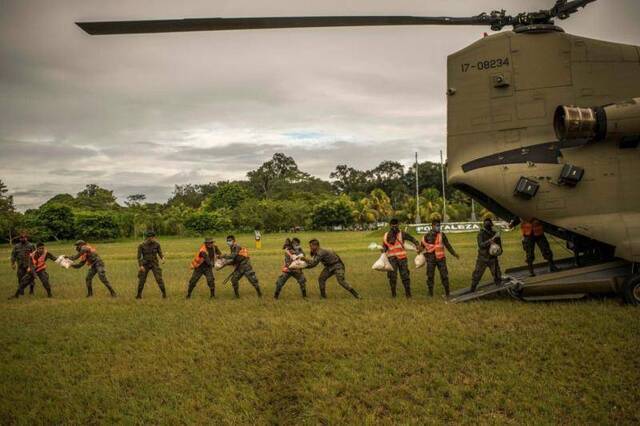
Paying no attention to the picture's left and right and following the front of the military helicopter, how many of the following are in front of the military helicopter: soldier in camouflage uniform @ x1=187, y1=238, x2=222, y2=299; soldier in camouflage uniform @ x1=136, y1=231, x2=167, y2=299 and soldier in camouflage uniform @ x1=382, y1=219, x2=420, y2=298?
0

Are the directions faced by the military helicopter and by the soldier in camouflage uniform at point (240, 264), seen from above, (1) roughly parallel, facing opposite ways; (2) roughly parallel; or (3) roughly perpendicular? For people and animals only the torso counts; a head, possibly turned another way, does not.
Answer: roughly parallel, facing opposite ways

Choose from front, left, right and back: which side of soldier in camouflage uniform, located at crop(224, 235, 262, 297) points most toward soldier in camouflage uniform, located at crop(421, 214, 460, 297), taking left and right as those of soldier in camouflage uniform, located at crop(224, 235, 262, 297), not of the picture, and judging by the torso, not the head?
back

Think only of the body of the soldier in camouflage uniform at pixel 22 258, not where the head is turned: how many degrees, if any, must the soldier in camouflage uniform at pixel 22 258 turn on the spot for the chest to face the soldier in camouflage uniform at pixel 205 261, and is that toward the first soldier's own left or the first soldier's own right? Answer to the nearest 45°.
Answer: approximately 45° to the first soldier's own left

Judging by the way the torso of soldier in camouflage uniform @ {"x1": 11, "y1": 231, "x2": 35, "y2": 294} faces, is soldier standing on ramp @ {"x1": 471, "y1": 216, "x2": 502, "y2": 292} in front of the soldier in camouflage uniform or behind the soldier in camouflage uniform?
in front

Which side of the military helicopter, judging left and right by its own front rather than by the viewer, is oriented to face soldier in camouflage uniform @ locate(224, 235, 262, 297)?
back

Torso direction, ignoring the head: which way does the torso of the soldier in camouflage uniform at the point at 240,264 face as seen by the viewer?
to the viewer's left

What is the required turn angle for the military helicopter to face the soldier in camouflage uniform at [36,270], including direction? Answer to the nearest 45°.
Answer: approximately 180°

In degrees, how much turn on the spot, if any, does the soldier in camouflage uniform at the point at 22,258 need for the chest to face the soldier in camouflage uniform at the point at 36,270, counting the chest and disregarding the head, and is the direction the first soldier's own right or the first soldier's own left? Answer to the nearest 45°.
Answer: approximately 45° to the first soldier's own left

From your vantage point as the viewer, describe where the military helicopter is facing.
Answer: facing to the right of the viewer

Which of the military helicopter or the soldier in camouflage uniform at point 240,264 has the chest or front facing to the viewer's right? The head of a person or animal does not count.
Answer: the military helicopter

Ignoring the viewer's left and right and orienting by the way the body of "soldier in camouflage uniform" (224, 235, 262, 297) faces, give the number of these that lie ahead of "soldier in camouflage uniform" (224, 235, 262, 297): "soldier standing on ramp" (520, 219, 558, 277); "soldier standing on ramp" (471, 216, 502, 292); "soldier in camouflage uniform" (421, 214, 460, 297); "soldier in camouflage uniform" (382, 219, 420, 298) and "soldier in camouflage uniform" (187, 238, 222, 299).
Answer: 1
